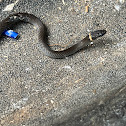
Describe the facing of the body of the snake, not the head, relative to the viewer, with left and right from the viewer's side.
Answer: facing to the right of the viewer
